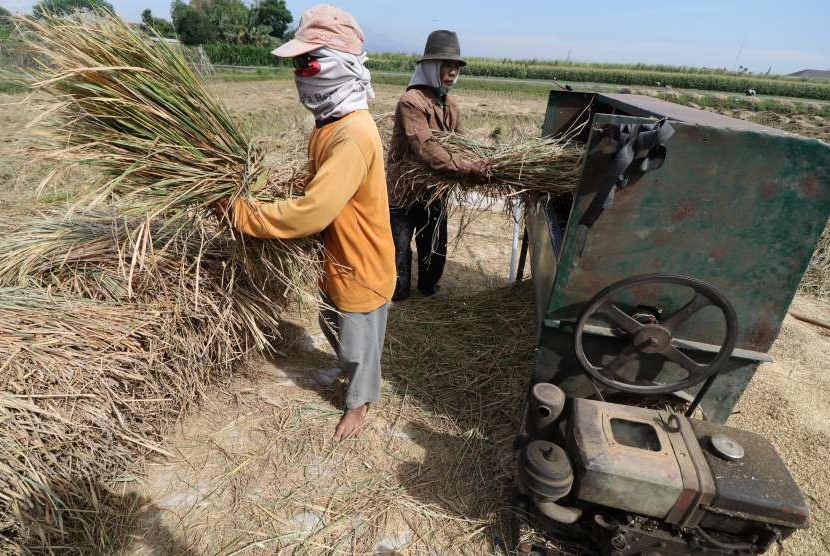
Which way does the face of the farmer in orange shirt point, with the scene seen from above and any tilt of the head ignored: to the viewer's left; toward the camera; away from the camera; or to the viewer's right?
to the viewer's left

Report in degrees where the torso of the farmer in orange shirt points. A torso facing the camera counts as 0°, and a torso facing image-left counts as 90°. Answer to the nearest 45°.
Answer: approximately 90°

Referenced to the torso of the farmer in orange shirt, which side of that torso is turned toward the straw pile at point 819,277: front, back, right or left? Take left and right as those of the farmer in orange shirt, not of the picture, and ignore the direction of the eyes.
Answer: back

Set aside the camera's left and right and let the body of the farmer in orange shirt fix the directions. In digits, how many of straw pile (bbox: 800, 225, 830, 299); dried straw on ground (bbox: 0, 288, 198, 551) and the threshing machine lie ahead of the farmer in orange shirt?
1

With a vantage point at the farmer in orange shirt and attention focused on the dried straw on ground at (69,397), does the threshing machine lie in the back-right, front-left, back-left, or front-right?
back-left

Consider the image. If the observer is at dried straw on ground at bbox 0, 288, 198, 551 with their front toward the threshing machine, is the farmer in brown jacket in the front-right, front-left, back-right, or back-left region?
front-left

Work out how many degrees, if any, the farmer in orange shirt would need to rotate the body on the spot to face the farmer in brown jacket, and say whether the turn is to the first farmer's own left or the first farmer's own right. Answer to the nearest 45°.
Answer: approximately 135° to the first farmer's own right

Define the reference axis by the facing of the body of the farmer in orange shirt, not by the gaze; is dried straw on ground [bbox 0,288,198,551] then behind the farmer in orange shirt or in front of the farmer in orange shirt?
in front

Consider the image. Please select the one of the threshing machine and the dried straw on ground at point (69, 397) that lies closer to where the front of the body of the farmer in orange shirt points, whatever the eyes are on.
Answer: the dried straw on ground

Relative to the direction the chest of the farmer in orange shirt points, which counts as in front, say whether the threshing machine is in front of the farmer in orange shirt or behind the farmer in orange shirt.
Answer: behind
